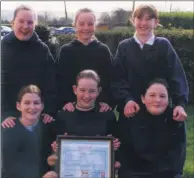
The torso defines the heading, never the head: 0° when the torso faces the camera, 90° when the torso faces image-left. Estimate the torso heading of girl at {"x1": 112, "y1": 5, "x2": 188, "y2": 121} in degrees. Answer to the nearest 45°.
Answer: approximately 0°

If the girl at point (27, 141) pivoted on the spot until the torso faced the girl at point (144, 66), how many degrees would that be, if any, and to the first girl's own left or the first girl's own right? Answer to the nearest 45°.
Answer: approximately 90° to the first girl's own left

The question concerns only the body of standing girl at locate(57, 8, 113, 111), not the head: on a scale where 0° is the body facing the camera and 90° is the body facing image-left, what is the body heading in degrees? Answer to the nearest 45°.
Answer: approximately 0°

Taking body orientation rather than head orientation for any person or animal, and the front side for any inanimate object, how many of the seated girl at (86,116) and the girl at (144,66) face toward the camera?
2

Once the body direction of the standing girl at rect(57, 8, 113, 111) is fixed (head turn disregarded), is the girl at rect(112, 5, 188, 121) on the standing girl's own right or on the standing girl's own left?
on the standing girl's own left

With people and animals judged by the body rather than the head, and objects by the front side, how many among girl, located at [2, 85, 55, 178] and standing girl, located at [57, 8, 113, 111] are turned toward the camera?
2
